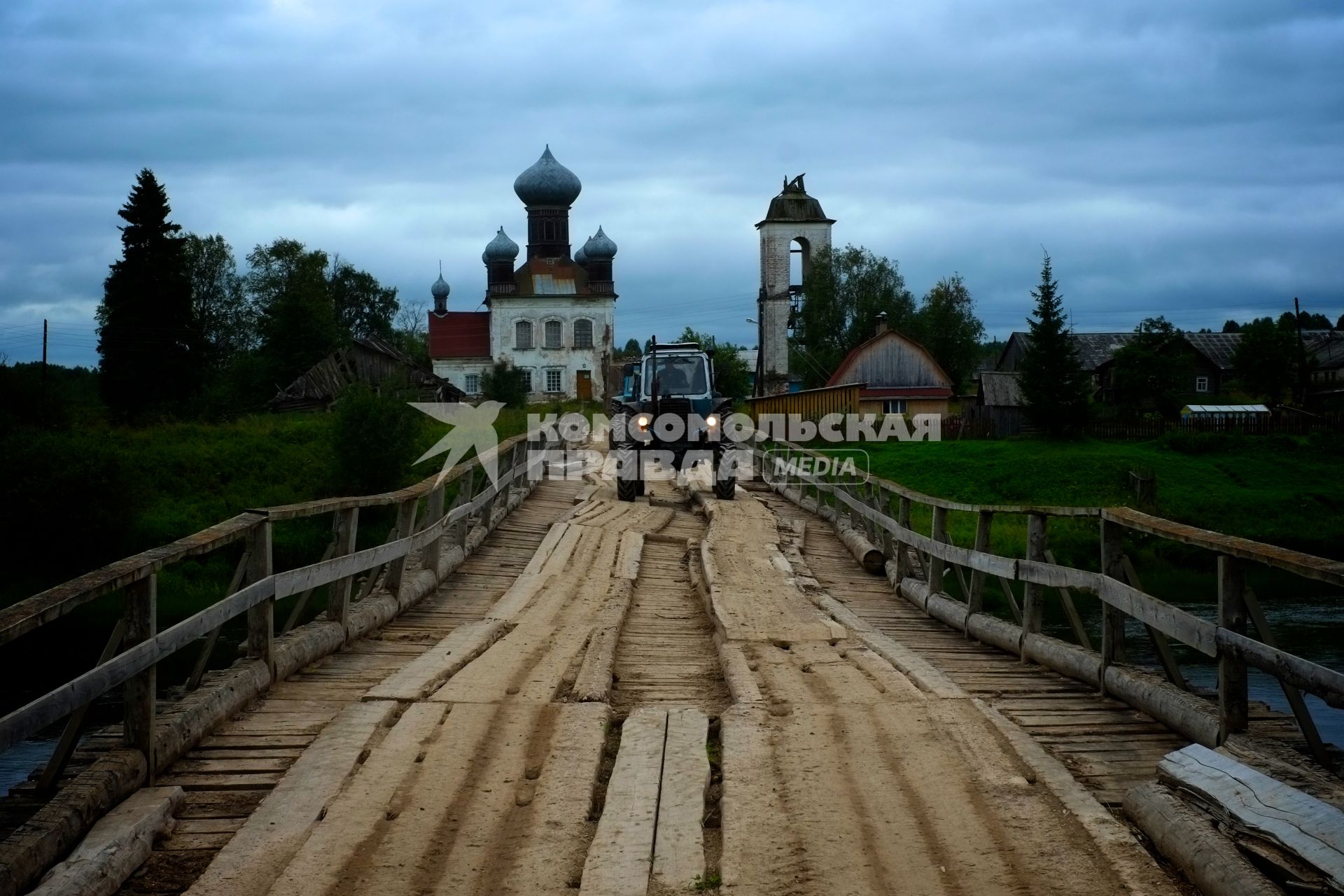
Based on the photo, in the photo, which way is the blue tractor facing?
toward the camera

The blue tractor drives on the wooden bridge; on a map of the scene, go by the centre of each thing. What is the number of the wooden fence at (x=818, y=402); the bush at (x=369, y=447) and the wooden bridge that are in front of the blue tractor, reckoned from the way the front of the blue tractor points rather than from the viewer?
1

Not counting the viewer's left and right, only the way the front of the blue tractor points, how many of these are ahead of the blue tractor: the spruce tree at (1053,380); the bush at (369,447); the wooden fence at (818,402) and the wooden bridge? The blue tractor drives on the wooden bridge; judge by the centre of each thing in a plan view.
1

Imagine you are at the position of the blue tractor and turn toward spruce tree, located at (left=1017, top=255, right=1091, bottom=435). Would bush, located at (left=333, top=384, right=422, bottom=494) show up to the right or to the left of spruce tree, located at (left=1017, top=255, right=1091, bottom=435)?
left

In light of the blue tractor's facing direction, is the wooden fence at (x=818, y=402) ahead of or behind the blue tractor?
behind

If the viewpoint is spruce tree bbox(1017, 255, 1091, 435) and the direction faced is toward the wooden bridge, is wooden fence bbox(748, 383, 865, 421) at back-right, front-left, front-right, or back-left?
front-right
